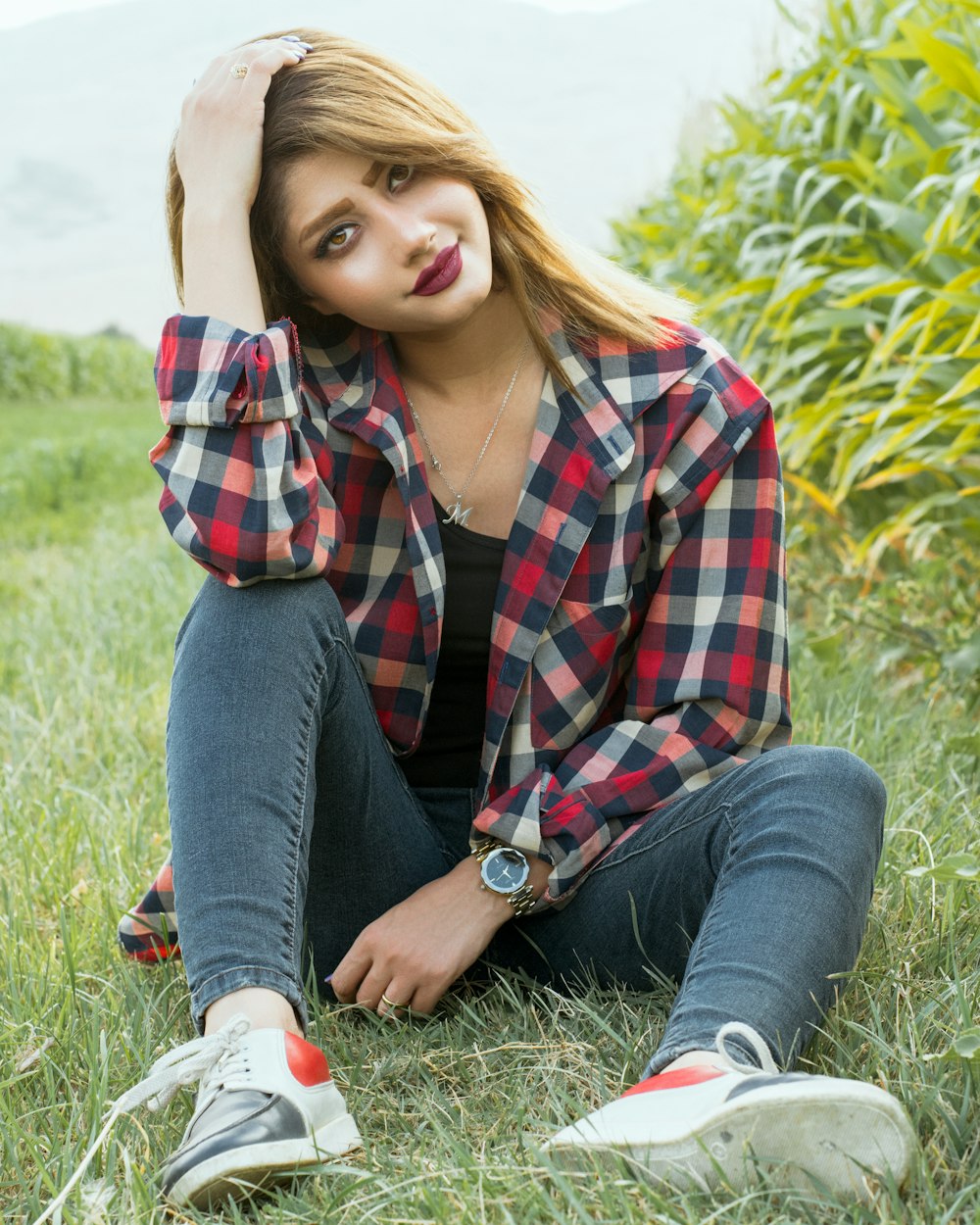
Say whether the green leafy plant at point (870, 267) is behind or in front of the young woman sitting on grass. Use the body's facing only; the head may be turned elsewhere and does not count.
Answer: behind

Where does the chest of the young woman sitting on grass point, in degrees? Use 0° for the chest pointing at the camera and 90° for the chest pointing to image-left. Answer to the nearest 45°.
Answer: approximately 0°
